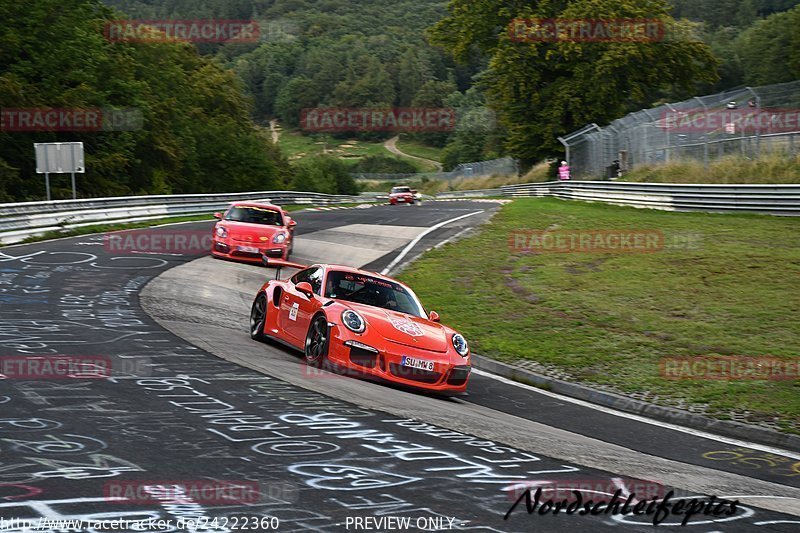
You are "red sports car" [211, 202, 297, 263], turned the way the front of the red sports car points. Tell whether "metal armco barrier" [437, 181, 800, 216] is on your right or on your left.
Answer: on your left

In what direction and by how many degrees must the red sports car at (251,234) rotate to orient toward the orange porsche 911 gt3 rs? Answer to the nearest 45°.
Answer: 0° — it already faces it

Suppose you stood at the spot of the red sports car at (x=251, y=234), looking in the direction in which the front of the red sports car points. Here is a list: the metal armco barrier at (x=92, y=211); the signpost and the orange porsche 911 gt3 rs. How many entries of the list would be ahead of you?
1

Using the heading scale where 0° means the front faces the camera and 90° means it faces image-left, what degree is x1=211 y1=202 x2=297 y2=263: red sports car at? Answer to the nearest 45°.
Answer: approximately 0°

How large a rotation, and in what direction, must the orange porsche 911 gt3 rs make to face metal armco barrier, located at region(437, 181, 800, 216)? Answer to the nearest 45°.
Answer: approximately 90° to its left

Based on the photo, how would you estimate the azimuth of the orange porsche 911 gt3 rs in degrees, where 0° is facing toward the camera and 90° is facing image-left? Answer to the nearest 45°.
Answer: approximately 315°

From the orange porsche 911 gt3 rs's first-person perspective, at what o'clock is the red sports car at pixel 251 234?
The red sports car is roughly at 7 o'clock from the orange porsche 911 gt3 rs.

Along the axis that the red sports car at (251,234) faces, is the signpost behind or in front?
behind

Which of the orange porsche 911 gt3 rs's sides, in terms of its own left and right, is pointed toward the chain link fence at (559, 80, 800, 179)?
left

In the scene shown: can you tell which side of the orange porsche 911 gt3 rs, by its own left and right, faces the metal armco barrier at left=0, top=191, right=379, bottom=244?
back

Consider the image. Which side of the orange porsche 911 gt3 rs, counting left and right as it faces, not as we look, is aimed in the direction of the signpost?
back

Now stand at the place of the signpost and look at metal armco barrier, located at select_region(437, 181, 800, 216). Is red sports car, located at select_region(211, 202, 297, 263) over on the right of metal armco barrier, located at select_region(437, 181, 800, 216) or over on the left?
right
